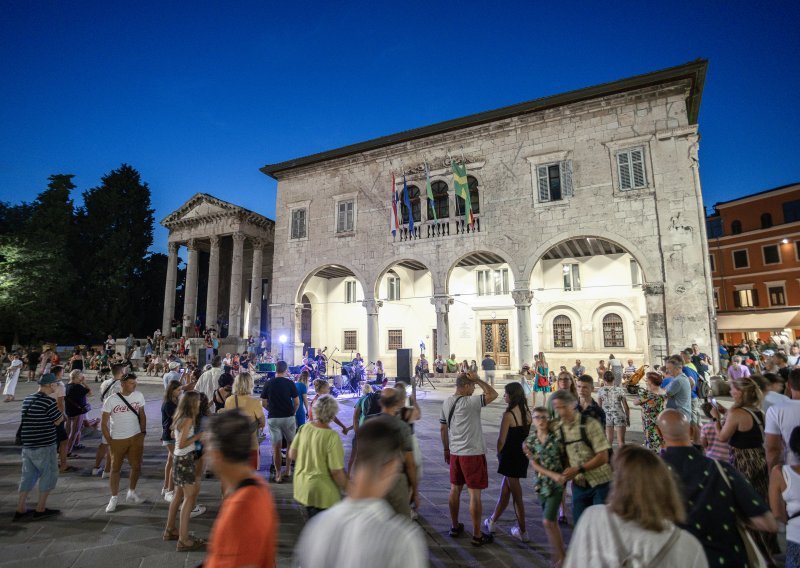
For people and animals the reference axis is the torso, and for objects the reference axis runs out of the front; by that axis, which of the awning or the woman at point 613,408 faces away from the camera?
the woman

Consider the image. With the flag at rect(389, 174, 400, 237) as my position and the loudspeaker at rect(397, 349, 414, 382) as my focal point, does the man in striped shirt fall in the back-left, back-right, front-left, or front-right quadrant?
front-right

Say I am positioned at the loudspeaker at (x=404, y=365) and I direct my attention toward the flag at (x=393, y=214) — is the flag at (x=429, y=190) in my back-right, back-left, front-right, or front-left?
front-right

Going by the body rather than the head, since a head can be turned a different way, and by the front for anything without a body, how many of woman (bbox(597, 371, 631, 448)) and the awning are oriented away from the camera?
1

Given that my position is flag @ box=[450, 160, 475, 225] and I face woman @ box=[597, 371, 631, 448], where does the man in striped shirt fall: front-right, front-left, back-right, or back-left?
front-right

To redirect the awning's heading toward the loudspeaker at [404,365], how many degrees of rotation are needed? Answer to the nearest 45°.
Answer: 0° — it already faces it

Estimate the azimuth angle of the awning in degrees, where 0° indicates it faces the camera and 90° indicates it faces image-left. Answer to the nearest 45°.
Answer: approximately 45°

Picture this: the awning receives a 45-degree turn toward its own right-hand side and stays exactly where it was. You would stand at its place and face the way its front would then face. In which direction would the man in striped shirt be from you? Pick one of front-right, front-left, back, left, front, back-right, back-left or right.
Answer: left

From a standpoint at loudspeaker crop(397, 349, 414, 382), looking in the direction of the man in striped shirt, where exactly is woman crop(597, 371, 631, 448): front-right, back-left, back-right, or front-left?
front-left

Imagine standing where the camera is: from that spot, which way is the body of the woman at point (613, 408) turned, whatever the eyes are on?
away from the camera

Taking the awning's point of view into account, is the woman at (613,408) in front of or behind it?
in front

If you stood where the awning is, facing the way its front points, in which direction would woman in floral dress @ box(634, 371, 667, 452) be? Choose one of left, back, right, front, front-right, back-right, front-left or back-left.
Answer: front-left

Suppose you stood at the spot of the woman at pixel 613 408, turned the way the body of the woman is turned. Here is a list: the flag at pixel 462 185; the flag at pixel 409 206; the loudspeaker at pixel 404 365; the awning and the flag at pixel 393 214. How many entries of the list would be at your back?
0

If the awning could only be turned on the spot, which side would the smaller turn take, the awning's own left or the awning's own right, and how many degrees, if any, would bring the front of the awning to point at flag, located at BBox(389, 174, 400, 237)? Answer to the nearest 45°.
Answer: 0° — it already faces it
